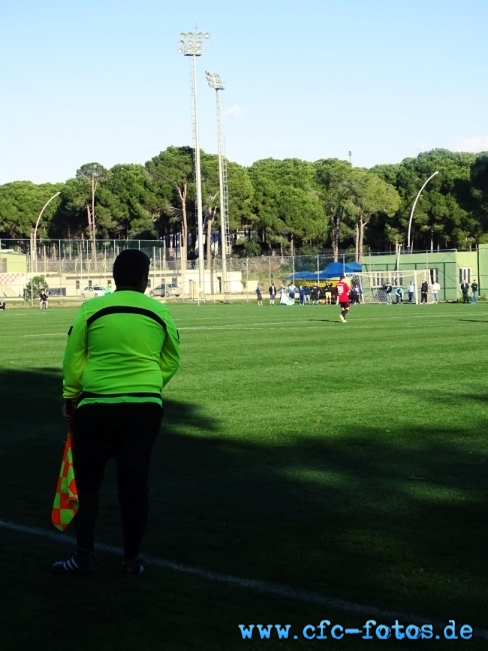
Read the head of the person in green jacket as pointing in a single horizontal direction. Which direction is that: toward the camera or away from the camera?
away from the camera

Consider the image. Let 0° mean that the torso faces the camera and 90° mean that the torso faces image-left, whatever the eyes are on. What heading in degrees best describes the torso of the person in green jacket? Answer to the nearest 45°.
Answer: approximately 180°
